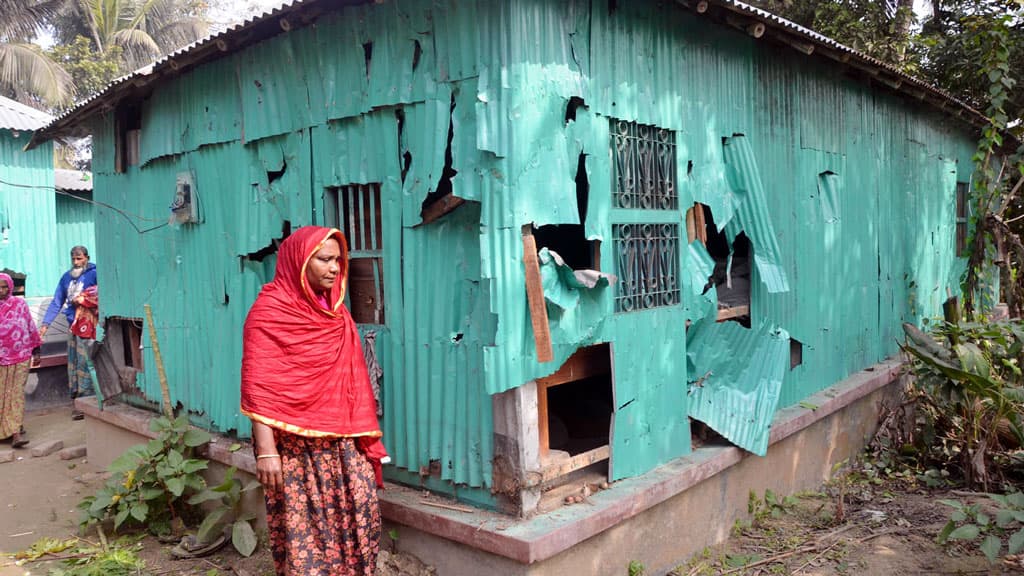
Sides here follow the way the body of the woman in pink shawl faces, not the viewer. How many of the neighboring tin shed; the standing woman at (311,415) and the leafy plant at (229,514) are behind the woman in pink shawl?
1

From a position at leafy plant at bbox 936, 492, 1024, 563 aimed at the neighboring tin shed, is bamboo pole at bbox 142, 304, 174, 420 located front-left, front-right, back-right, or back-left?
front-left

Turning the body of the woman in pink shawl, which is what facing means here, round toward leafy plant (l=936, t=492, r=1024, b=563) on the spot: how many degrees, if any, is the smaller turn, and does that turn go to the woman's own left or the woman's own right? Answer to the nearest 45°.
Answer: approximately 45° to the woman's own left

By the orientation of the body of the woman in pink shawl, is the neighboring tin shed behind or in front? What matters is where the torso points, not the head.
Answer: behind

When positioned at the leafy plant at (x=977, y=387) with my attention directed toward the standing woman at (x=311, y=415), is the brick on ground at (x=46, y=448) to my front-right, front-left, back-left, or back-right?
front-right

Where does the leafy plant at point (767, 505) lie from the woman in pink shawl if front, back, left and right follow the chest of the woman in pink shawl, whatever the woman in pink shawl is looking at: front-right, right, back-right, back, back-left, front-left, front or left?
front-left

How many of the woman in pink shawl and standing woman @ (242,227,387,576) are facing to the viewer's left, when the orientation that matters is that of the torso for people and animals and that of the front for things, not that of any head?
0

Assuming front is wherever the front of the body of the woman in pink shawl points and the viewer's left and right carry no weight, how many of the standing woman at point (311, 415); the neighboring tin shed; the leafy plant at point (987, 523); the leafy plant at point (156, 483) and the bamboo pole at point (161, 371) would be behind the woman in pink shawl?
1

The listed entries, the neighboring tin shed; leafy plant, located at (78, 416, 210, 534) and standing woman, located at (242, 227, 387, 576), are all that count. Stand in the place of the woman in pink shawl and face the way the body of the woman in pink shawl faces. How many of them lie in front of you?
2

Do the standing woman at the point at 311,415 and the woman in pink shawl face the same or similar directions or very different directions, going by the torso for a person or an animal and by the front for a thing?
same or similar directions

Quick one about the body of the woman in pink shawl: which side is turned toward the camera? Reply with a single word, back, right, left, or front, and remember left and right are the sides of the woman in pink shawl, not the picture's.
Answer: front

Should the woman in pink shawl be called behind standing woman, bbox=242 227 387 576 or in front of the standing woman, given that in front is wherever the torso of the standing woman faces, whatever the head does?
behind

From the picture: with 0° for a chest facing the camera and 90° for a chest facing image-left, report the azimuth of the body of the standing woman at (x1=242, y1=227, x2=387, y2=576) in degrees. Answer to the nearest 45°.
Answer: approximately 315°
